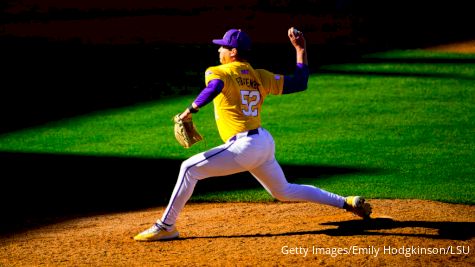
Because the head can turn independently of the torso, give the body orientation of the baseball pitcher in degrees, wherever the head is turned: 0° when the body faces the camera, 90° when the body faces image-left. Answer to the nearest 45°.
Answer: approximately 135°
